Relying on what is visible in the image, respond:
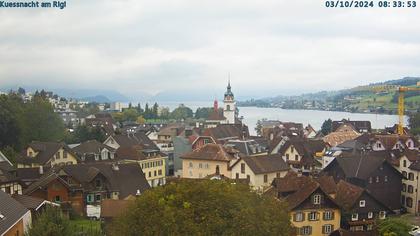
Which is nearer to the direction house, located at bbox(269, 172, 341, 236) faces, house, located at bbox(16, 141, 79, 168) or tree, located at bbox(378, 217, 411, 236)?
the tree

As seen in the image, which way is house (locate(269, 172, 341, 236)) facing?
toward the camera

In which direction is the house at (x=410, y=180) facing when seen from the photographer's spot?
facing the viewer and to the left of the viewer

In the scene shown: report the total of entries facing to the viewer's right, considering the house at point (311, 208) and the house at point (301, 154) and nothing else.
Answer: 0

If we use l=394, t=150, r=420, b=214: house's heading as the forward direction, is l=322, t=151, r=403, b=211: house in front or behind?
in front

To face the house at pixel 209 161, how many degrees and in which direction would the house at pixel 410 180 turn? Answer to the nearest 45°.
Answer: approximately 45° to its right

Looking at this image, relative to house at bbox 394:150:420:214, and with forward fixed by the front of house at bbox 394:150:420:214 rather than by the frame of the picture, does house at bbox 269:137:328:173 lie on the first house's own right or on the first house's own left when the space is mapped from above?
on the first house's own right

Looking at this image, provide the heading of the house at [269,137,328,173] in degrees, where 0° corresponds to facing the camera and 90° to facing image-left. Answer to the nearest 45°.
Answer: approximately 45°
